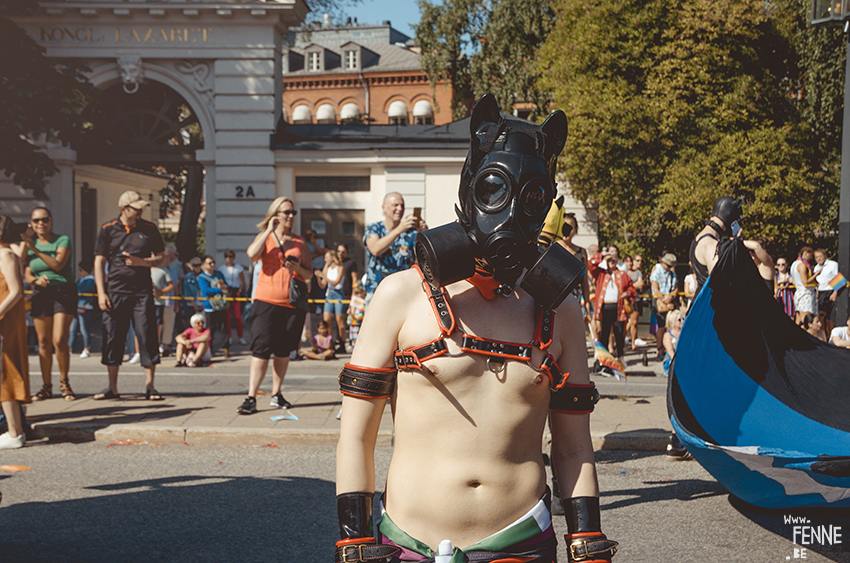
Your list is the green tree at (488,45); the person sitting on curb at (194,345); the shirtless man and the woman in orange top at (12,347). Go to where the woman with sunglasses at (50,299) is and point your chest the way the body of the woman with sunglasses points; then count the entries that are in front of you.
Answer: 2

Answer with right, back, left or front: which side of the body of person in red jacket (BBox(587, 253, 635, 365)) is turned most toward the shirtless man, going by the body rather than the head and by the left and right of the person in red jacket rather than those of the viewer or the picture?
front

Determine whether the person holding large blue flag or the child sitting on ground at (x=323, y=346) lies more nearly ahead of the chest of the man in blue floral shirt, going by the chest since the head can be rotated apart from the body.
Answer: the person holding large blue flag

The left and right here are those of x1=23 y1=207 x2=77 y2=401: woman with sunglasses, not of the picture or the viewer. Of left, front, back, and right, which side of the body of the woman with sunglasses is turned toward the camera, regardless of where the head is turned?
front

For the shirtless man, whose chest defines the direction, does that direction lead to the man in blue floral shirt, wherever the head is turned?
no

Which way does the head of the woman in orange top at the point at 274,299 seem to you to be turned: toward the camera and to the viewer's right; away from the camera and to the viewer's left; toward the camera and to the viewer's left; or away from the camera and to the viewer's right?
toward the camera and to the viewer's right

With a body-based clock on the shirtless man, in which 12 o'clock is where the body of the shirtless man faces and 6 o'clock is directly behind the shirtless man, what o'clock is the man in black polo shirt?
The man in black polo shirt is roughly at 5 o'clock from the shirtless man.

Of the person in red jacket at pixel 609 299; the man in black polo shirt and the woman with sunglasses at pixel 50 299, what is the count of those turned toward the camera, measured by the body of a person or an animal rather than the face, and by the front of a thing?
3

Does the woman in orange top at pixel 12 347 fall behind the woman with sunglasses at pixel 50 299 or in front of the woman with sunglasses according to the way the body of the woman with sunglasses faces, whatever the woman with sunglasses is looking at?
in front

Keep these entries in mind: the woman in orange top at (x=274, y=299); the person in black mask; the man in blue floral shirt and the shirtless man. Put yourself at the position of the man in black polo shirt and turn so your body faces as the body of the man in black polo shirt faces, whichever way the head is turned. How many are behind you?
0

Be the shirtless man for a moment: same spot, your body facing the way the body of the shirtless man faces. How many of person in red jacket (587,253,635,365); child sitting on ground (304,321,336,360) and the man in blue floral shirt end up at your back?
3

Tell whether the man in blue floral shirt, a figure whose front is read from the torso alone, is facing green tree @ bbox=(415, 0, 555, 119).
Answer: no

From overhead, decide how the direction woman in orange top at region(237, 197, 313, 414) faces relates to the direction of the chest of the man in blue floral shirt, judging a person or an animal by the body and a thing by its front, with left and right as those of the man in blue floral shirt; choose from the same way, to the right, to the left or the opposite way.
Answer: the same way

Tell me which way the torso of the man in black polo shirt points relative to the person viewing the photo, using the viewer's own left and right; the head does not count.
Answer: facing the viewer

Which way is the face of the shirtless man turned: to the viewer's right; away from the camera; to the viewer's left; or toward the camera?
toward the camera

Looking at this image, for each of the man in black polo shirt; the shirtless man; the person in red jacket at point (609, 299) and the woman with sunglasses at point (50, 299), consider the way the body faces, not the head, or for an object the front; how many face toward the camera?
4

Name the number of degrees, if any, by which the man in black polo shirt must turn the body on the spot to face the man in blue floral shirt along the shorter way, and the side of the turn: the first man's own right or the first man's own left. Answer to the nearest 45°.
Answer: approximately 45° to the first man's own left

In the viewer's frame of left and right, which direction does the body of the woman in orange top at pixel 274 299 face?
facing the viewer and to the right of the viewer
